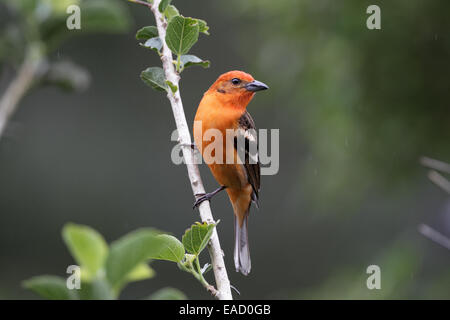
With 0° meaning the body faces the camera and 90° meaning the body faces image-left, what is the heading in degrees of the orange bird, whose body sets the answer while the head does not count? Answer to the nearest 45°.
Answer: approximately 45°

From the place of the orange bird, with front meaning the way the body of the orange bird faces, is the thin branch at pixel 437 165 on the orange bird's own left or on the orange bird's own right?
on the orange bird's own left

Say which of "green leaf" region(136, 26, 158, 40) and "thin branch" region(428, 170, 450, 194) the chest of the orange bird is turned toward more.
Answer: the green leaf
